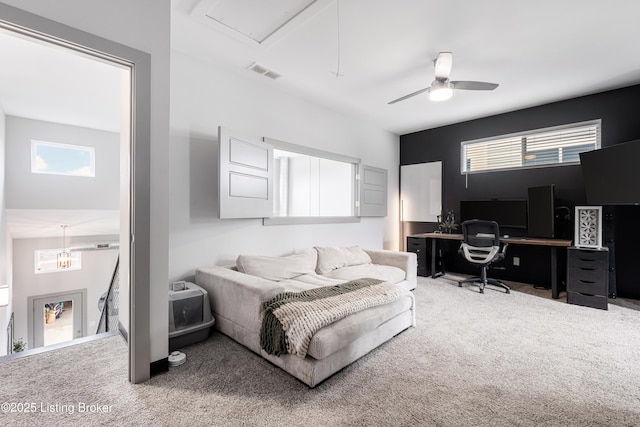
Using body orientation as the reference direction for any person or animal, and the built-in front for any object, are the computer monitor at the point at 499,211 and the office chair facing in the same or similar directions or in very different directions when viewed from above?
very different directions

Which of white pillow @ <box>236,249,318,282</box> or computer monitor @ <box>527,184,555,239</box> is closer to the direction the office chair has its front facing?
the computer monitor

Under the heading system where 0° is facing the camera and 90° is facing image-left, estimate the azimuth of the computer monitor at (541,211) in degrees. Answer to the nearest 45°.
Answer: approximately 45°

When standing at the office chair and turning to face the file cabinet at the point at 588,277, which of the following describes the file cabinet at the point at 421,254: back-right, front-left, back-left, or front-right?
back-left

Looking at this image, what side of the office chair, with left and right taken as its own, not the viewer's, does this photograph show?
back

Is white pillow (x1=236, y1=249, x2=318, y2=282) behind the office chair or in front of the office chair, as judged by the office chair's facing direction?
behind

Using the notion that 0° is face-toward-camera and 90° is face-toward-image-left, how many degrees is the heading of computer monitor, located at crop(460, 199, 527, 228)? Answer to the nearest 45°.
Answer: approximately 0°

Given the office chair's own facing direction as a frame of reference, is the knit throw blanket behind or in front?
behind
